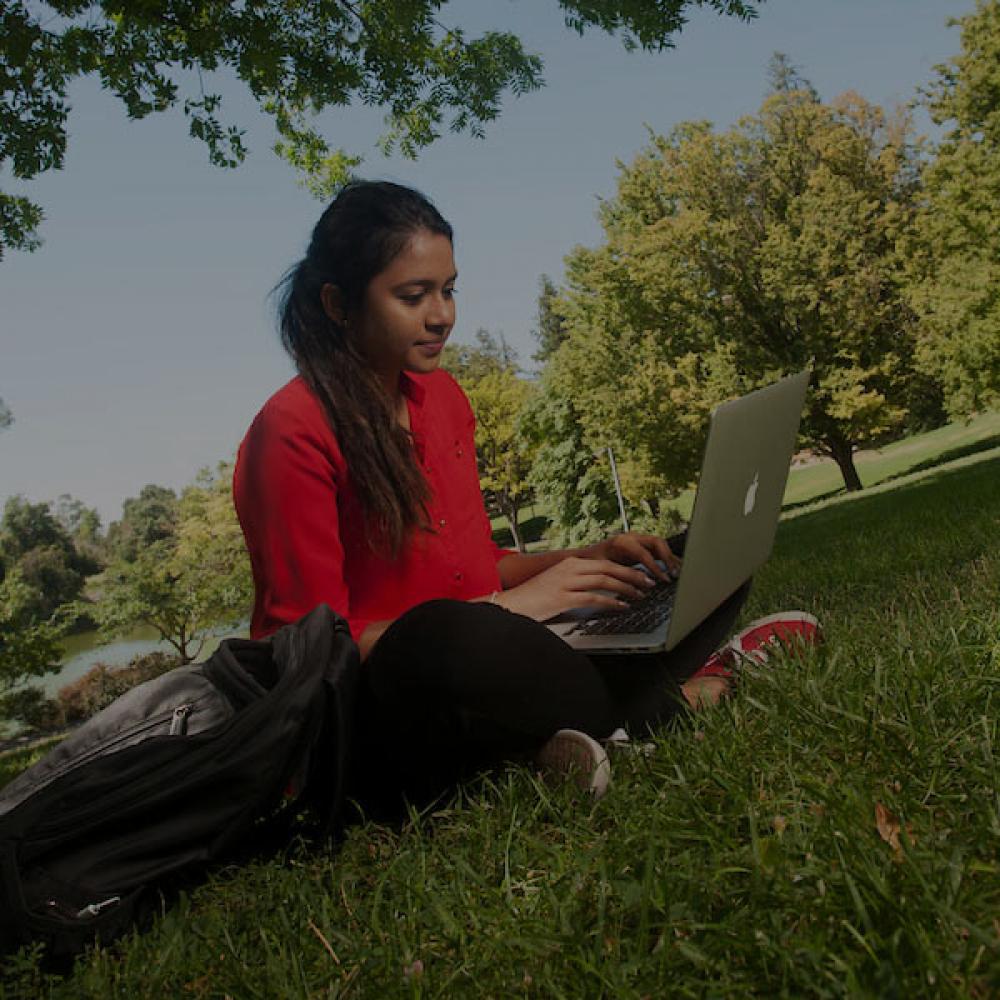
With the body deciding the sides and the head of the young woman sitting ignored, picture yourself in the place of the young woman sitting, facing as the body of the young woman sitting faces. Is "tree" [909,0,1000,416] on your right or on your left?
on your left

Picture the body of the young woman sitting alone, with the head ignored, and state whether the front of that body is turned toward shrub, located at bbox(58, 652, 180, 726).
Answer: no

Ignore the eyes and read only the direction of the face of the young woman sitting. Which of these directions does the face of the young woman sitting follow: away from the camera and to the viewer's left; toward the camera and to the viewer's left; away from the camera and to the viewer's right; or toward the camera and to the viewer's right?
toward the camera and to the viewer's right

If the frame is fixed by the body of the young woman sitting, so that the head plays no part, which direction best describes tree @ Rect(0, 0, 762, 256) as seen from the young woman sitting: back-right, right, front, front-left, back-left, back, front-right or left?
back-left

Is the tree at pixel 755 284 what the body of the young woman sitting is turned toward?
no

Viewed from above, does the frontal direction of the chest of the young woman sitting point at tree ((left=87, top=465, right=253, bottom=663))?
no

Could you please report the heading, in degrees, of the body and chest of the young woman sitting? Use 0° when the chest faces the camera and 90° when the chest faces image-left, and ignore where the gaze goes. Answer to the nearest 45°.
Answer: approximately 315°
